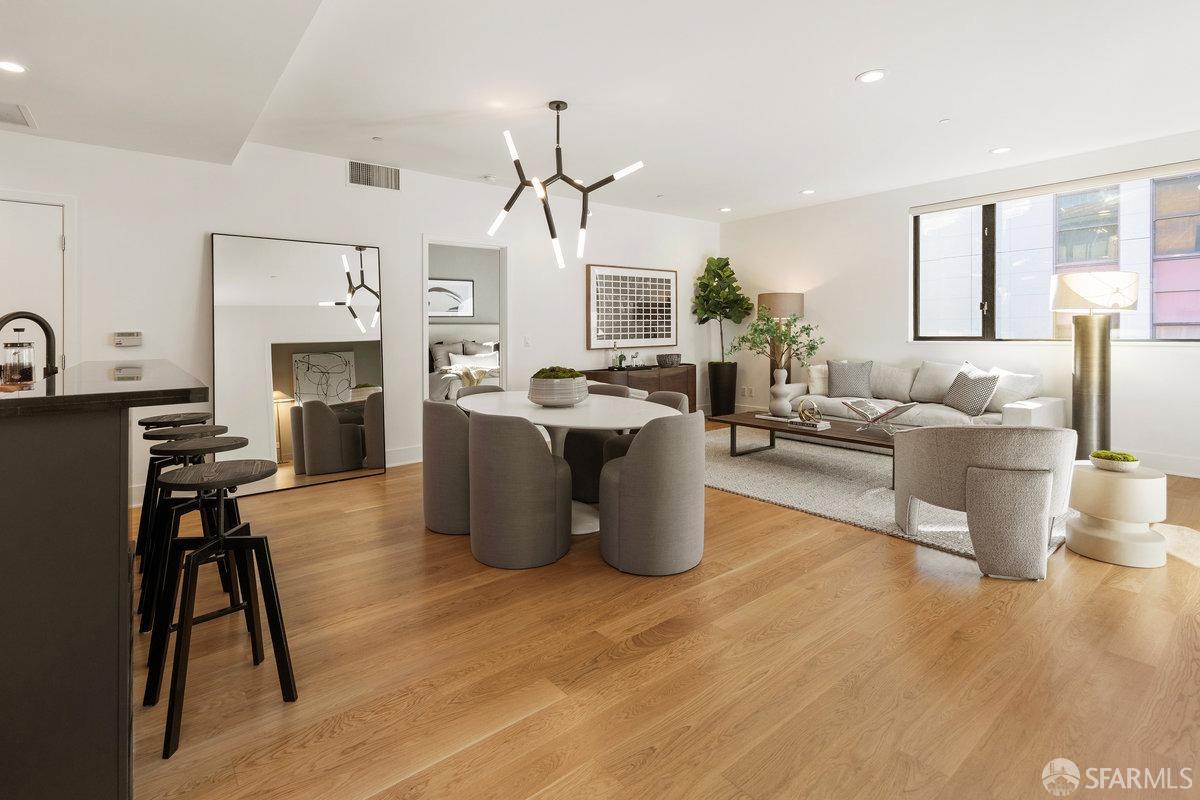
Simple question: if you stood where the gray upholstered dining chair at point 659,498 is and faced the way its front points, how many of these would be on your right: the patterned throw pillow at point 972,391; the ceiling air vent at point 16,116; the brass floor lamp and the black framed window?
3

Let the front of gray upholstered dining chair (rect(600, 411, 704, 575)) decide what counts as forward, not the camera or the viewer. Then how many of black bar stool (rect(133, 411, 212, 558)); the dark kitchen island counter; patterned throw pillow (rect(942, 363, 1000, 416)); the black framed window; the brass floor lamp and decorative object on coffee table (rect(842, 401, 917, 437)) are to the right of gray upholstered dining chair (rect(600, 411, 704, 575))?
4

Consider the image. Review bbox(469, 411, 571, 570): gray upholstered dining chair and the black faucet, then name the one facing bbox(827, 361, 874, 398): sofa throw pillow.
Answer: the gray upholstered dining chair

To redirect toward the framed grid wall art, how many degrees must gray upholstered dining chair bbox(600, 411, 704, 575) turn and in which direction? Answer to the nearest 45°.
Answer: approximately 45° to its right

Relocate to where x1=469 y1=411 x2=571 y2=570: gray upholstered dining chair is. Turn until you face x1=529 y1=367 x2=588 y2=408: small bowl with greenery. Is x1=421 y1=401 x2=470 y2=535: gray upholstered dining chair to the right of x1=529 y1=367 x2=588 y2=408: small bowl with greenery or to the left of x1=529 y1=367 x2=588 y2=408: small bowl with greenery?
left

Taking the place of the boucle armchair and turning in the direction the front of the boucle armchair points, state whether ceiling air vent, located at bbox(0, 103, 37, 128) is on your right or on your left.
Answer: on your left

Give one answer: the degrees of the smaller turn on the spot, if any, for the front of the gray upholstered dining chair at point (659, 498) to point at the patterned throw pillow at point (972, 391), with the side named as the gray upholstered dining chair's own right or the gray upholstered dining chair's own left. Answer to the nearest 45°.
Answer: approximately 90° to the gray upholstered dining chair's own right

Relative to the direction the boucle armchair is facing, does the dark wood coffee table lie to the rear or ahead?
ahead

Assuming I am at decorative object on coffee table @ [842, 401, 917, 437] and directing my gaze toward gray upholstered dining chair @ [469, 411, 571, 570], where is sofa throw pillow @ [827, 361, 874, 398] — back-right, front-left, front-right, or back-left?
back-right

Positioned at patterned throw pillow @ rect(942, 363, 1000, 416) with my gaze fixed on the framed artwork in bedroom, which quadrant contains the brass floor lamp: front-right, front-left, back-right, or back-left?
back-left

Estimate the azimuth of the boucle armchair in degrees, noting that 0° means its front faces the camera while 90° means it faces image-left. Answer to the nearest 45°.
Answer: approximately 135°

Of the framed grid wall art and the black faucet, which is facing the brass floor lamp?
the framed grid wall art
